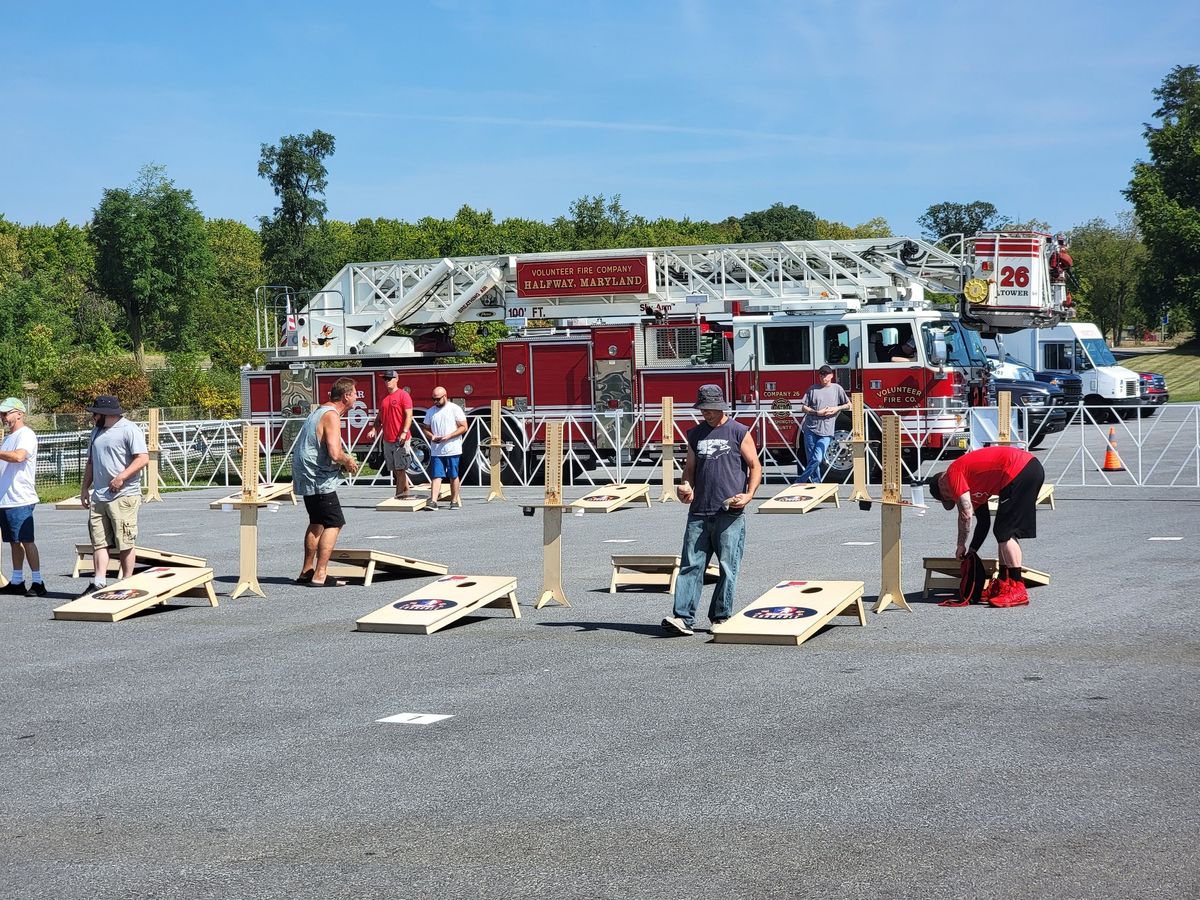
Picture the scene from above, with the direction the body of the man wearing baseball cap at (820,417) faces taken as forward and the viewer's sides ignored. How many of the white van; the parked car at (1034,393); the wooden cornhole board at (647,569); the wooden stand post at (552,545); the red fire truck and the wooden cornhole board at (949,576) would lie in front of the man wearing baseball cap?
3

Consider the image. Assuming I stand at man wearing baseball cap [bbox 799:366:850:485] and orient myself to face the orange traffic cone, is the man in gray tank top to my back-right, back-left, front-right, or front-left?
back-right

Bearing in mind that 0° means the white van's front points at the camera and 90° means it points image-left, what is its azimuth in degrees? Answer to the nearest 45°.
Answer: approximately 315°

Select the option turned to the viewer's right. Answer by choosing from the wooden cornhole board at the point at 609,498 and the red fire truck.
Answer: the red fire truck

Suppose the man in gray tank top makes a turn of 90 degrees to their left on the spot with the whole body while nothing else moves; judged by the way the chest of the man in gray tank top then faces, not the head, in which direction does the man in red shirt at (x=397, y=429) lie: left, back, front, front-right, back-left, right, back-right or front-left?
front

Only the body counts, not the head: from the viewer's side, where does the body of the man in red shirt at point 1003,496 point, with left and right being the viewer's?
facing to the left of the viewer

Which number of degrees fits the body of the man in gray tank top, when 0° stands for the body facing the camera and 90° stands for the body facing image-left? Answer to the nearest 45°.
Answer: approximately 270°

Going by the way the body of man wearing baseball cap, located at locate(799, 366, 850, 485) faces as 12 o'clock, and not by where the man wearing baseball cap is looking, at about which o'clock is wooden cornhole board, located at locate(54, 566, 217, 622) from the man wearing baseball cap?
The wooden cornhole board is roughly at 1 o'clock from the man wearing baseball cap.

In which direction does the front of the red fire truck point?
to the viewer's right

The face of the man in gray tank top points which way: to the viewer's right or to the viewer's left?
to the viewer's right

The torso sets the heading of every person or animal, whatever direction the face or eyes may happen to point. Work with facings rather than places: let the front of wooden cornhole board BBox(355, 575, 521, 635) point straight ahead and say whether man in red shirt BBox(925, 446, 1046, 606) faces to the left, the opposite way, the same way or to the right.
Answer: to the right

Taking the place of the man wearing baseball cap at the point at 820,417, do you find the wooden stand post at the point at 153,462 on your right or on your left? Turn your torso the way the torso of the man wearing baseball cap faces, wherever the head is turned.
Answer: on your right

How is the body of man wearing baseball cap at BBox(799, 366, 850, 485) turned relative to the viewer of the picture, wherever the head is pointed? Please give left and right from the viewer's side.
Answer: facing the viewer
